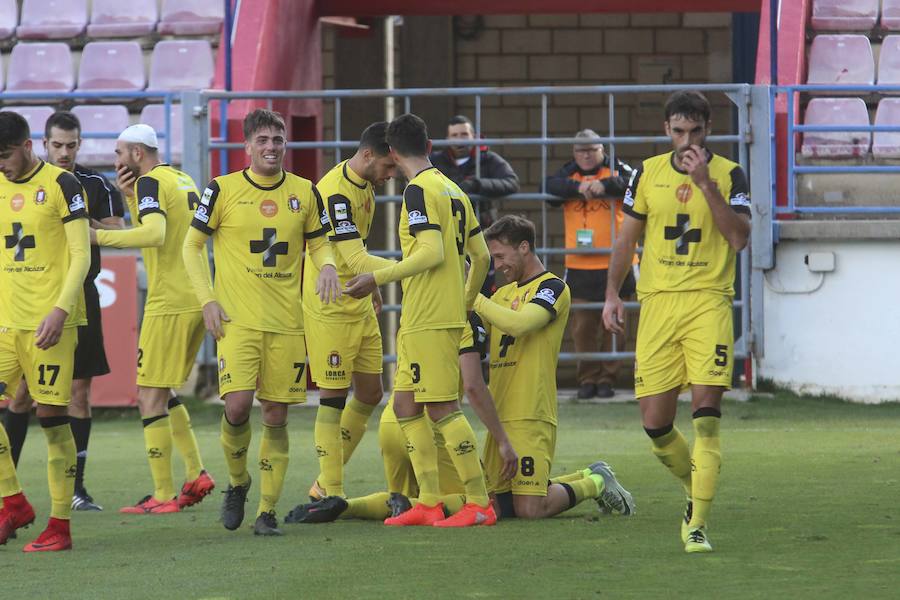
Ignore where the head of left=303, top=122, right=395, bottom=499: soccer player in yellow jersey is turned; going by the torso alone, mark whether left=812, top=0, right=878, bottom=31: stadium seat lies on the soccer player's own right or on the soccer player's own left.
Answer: on the soccer player's own left

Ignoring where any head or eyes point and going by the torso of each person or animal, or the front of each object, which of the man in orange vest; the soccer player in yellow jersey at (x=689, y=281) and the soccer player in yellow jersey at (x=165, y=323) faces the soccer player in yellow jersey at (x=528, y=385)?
the man in orange vest

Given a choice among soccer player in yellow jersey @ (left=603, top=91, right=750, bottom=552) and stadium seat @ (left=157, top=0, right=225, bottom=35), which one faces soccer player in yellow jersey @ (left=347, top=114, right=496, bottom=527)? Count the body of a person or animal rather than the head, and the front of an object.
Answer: the stadium seat

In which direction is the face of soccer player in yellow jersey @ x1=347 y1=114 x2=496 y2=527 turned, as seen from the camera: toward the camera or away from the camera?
away from the camera

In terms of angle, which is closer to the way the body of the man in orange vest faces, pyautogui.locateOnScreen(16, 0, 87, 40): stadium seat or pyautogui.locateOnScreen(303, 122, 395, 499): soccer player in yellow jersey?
the soccer player in yellow jersey

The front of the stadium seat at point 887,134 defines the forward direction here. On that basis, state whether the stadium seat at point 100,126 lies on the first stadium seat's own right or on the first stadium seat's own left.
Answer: on the first stadium seat's own right
